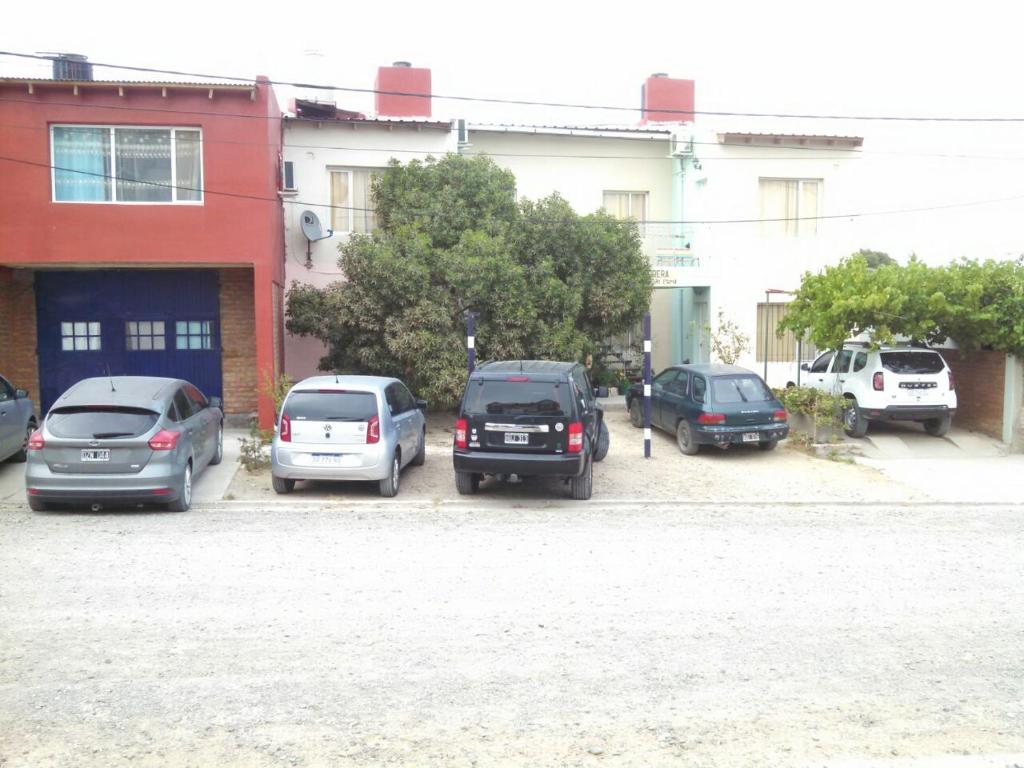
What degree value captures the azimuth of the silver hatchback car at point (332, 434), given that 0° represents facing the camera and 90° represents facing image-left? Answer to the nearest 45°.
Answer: approximately 180°

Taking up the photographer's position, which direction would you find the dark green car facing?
facing away from the viewer and to the left of the viewer

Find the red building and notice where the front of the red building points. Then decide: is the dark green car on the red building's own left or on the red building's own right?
on the red building's own left

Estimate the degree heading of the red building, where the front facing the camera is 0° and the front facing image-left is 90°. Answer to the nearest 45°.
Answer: approximately 0°

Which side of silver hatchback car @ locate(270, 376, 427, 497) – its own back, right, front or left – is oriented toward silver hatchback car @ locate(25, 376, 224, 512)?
left

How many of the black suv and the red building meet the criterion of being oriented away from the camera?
1

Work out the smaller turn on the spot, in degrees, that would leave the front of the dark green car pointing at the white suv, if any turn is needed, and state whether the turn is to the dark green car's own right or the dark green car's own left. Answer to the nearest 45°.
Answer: approximately 90° to the dark green car's own right

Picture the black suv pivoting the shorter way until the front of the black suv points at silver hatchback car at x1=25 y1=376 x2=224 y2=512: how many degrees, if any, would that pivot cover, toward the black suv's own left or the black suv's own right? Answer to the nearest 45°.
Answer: approximately 90° to the black suv's own left

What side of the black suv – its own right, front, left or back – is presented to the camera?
back

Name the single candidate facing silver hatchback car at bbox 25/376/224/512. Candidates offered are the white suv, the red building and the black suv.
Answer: the red building

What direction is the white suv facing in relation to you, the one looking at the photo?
facing away from the viewer and to the left of the viewer

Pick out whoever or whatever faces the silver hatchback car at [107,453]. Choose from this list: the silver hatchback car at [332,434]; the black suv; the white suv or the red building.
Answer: the red building
